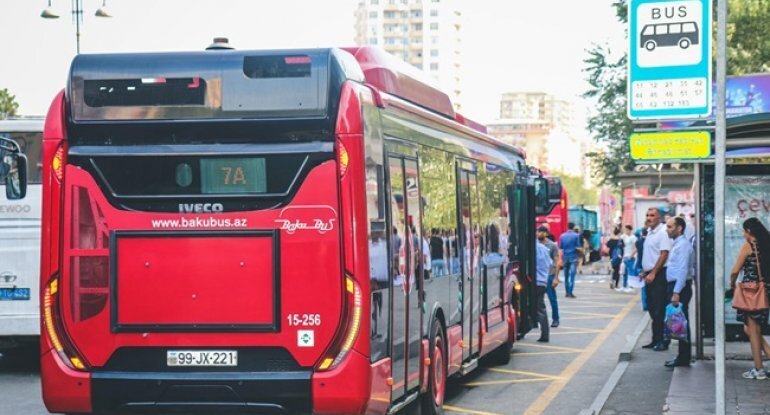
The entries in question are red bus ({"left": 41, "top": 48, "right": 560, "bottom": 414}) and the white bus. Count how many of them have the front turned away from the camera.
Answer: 2

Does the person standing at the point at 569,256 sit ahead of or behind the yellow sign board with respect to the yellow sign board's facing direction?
behind

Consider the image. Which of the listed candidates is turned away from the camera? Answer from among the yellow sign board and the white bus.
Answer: the white bus

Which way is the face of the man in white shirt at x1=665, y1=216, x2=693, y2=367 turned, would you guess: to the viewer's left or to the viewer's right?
to the viewer's left

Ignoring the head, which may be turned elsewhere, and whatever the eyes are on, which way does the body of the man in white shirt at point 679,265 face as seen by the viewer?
to the viewer's left

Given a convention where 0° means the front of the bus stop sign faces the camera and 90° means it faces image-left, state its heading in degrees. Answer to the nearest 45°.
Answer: approximately 0°
